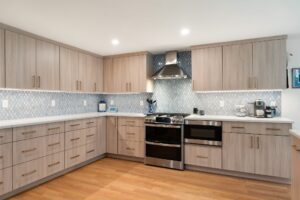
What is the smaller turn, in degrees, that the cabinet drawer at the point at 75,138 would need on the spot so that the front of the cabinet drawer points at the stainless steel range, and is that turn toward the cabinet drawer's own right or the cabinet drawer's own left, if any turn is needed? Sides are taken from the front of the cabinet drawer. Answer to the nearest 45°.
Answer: approximately 45° to the cabinet drawer's own left

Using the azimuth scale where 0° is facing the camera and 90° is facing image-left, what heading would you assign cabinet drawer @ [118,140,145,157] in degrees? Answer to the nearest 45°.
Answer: approximately 45°

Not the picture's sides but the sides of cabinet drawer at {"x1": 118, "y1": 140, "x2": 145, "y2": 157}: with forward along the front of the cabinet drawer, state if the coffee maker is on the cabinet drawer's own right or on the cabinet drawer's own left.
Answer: on the cabinet drawer's own left

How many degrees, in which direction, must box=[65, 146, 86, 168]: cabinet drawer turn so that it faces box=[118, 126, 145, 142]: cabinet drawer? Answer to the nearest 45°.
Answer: approximately 45° to its left

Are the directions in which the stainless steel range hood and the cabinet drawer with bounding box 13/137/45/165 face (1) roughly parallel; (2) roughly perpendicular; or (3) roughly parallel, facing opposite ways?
roughly perpendicular

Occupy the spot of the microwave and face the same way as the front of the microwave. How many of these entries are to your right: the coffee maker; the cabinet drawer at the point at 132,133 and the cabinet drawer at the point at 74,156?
2

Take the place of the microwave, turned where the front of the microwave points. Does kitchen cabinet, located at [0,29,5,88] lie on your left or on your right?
on your right

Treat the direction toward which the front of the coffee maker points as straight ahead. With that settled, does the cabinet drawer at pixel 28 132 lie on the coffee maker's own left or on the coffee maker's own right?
on the coffee maker's own right

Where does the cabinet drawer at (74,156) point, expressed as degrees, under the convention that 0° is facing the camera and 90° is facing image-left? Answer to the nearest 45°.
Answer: approximately 315°

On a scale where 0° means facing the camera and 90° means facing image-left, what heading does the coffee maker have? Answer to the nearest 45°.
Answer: approximately 0°

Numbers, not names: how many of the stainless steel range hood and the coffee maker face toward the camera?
2
